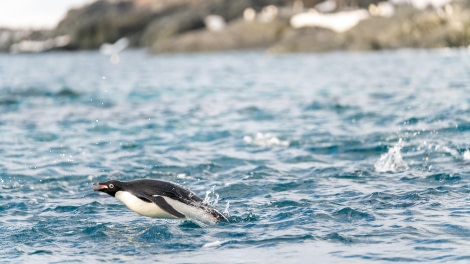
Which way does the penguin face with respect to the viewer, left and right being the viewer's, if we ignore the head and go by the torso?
facing to the left of the viewer
